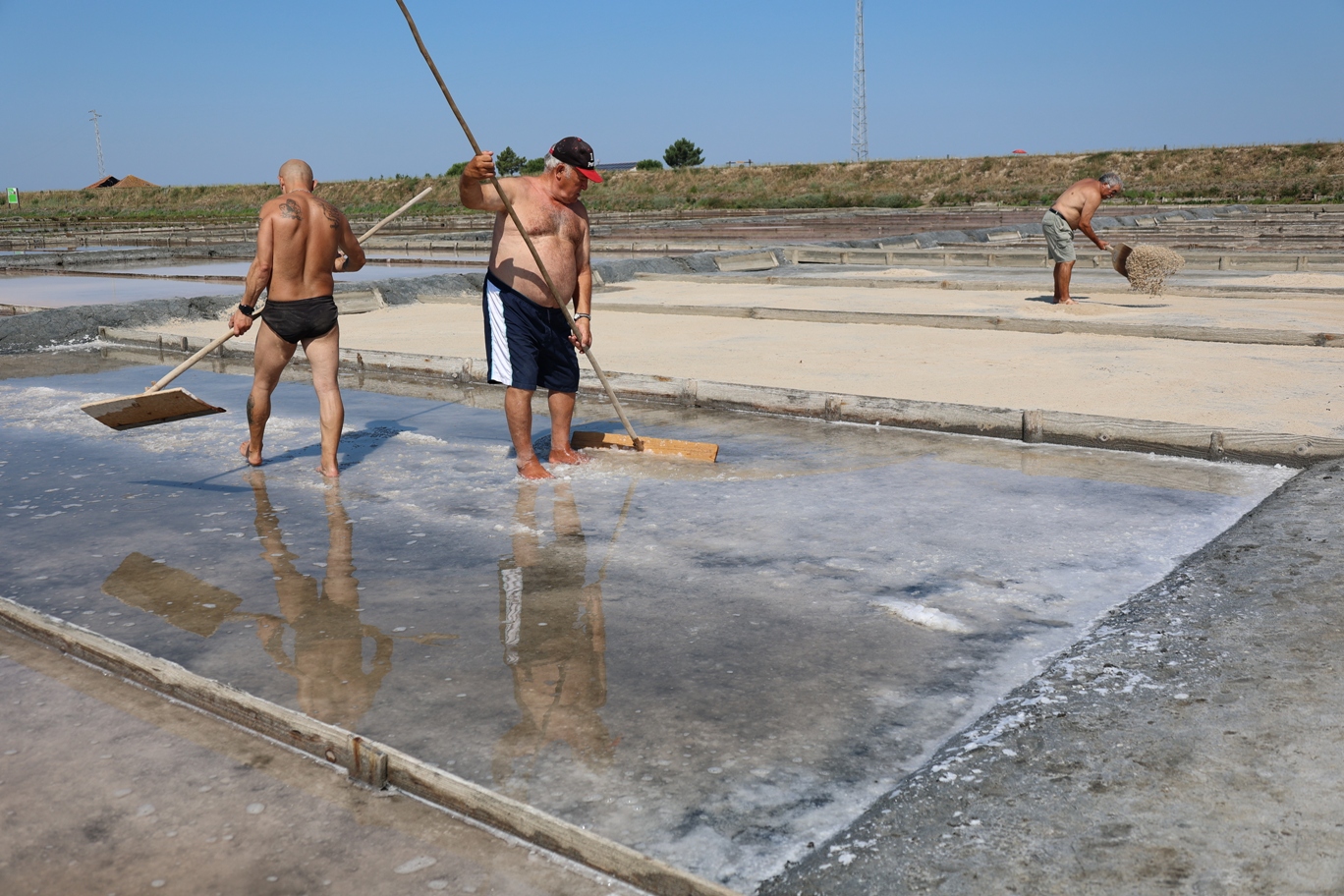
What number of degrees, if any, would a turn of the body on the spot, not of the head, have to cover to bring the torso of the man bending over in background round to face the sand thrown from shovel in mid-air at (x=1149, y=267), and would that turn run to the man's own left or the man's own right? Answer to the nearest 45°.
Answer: approximately 45° to the man's own left

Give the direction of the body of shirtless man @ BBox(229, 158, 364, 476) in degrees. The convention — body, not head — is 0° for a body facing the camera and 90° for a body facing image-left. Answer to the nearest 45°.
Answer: approximately 180°

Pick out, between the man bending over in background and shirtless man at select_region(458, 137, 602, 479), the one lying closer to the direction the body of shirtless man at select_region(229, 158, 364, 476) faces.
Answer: the man bending over in background

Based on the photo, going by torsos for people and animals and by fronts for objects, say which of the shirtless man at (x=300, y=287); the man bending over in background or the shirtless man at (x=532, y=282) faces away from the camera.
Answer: the shirtless man at (x=300, y=287)

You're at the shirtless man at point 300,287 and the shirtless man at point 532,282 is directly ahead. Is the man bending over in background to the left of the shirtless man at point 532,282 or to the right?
left

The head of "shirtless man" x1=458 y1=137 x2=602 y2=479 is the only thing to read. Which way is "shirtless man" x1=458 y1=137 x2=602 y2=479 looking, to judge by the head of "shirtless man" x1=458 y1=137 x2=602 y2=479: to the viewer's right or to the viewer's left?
to the viewer's right

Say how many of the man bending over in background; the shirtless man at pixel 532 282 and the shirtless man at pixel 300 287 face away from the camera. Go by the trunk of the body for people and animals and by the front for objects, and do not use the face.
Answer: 1

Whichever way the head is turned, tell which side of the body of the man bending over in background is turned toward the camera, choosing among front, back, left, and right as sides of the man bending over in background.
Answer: right

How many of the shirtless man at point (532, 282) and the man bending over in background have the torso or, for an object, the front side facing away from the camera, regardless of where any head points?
0

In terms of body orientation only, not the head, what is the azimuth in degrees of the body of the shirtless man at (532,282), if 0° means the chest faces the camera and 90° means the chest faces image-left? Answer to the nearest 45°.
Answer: approximately 315°

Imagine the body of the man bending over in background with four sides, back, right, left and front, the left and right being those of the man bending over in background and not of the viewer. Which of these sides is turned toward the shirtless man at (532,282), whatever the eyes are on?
right

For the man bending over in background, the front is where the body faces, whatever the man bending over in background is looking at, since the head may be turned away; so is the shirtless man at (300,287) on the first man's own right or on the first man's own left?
on the first man's own right

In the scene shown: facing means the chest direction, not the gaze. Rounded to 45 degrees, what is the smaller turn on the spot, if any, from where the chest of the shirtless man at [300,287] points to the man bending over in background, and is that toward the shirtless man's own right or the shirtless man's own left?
approximately 45° to the shirtless man's own right
